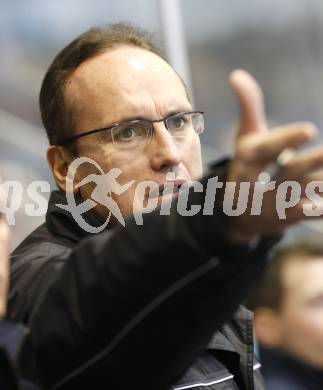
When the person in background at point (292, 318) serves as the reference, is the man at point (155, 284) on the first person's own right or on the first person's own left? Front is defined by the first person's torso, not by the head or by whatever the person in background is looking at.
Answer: on the first person's own right

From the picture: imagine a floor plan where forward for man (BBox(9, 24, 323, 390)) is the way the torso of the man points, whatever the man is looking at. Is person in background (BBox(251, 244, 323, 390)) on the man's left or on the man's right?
on the man's left

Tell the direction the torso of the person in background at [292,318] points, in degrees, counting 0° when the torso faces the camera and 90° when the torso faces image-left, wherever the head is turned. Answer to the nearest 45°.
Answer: approximately 315°
